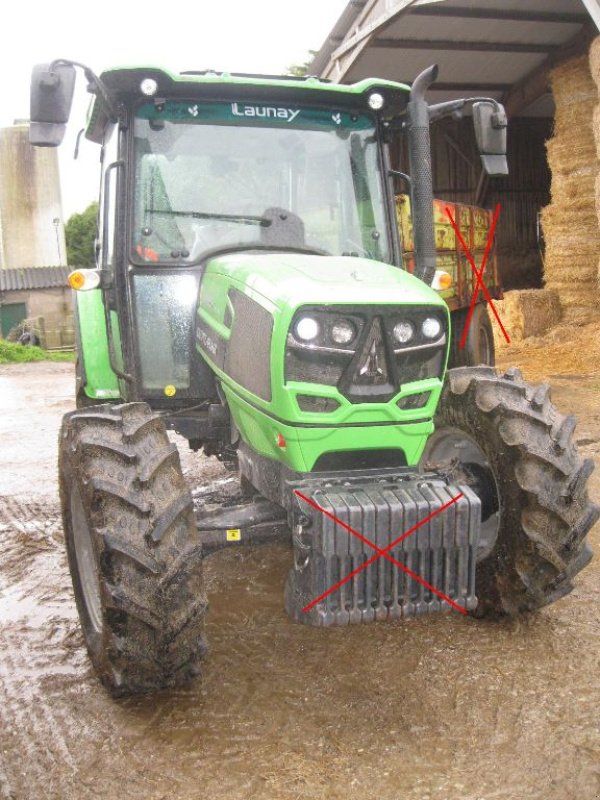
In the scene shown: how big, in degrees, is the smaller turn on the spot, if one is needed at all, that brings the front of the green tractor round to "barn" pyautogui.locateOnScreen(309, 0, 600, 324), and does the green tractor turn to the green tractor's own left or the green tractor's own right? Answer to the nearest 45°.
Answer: approximately 135° to the green tractor's own left

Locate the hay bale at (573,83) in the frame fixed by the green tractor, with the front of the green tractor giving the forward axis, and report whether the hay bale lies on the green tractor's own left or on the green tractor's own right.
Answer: on the green tractor's own left

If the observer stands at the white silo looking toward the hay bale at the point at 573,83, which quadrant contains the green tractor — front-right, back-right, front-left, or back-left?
front-right

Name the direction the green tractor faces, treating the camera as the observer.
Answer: facing the viewer and to the right of the viewer

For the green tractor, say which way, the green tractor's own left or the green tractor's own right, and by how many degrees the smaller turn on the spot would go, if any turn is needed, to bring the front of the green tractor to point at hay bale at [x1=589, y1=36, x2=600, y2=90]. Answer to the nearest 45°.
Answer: approximately 90° to the green tractor's own left

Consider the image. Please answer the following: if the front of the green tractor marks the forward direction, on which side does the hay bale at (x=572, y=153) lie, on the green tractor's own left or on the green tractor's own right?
on the green tractor's own left

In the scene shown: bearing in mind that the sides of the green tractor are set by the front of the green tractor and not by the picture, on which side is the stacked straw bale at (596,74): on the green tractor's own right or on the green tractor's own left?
on the green tractor's own left
